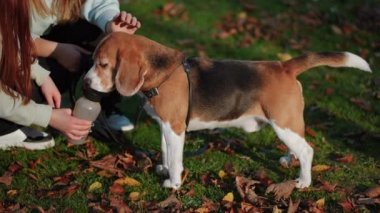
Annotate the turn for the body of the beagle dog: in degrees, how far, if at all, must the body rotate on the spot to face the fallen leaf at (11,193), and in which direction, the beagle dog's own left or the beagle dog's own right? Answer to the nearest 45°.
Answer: approximately 45° to the beagle dog's own left

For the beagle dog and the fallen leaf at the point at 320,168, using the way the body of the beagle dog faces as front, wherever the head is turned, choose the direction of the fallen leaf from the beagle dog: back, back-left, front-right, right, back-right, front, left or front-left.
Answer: back

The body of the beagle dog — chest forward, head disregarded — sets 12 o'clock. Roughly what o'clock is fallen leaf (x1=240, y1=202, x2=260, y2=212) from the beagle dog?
The fallen leaf is roughly at 8 o'clock from the beagle dog.

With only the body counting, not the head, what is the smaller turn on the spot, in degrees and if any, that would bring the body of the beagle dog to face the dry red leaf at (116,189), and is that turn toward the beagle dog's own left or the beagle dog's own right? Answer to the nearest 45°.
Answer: approximately 45° to the beagle dog's own left

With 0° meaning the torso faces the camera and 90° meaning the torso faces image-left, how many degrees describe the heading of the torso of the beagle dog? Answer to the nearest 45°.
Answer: approximately 90°

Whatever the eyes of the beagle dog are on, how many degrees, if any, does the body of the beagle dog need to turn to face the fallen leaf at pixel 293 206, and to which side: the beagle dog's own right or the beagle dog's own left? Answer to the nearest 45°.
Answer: approximately 135° to the beagle dog's own left

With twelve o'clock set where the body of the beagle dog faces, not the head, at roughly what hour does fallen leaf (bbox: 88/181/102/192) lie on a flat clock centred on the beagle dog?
The fallen leaf is roughly at 11 o'clock from the beagle dog.

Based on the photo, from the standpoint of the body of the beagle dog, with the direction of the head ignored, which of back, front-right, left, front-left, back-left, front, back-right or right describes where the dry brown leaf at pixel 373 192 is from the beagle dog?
back

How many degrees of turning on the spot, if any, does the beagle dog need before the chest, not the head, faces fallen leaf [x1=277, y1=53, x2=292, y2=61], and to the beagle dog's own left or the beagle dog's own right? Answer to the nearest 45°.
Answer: approximately 90° to the beagle dog's own right

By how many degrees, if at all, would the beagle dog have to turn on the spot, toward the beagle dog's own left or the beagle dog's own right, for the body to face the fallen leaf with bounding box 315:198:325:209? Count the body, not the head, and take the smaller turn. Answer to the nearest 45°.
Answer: approximately 135° to the beagle dog's own left
